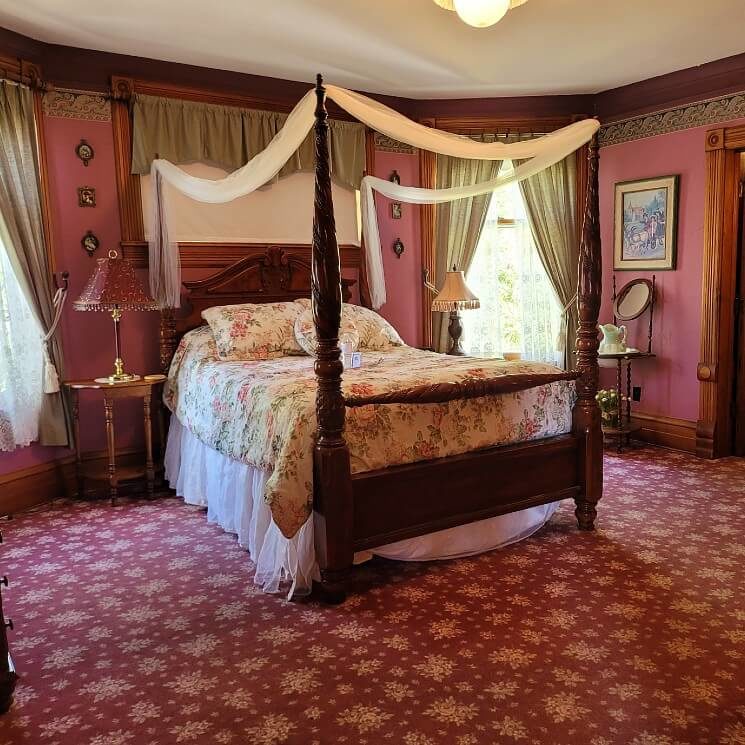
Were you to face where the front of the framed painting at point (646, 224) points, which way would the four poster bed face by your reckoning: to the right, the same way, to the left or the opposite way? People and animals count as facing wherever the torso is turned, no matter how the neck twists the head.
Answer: to the left

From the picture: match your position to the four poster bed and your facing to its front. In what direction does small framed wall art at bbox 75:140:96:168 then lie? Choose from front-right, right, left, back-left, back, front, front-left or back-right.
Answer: back

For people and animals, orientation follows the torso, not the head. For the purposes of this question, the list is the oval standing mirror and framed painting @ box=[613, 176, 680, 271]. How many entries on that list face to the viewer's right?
0

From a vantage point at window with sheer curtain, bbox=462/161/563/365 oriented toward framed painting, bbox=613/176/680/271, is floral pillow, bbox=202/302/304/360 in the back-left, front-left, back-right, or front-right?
back-right

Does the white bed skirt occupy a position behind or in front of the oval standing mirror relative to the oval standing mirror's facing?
in front

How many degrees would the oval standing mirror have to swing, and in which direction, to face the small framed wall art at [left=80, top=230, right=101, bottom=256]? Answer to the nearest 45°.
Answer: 0° — it already faces it

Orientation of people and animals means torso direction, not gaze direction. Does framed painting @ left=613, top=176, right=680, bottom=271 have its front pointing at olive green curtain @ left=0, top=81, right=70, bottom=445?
yes

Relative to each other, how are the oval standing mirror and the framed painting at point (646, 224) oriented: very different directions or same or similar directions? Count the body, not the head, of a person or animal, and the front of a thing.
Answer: same or similar directions

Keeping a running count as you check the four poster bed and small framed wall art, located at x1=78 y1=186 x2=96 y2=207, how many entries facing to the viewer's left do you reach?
0

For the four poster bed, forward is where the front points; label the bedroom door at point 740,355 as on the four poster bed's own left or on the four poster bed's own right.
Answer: on the four poster bed's own left
